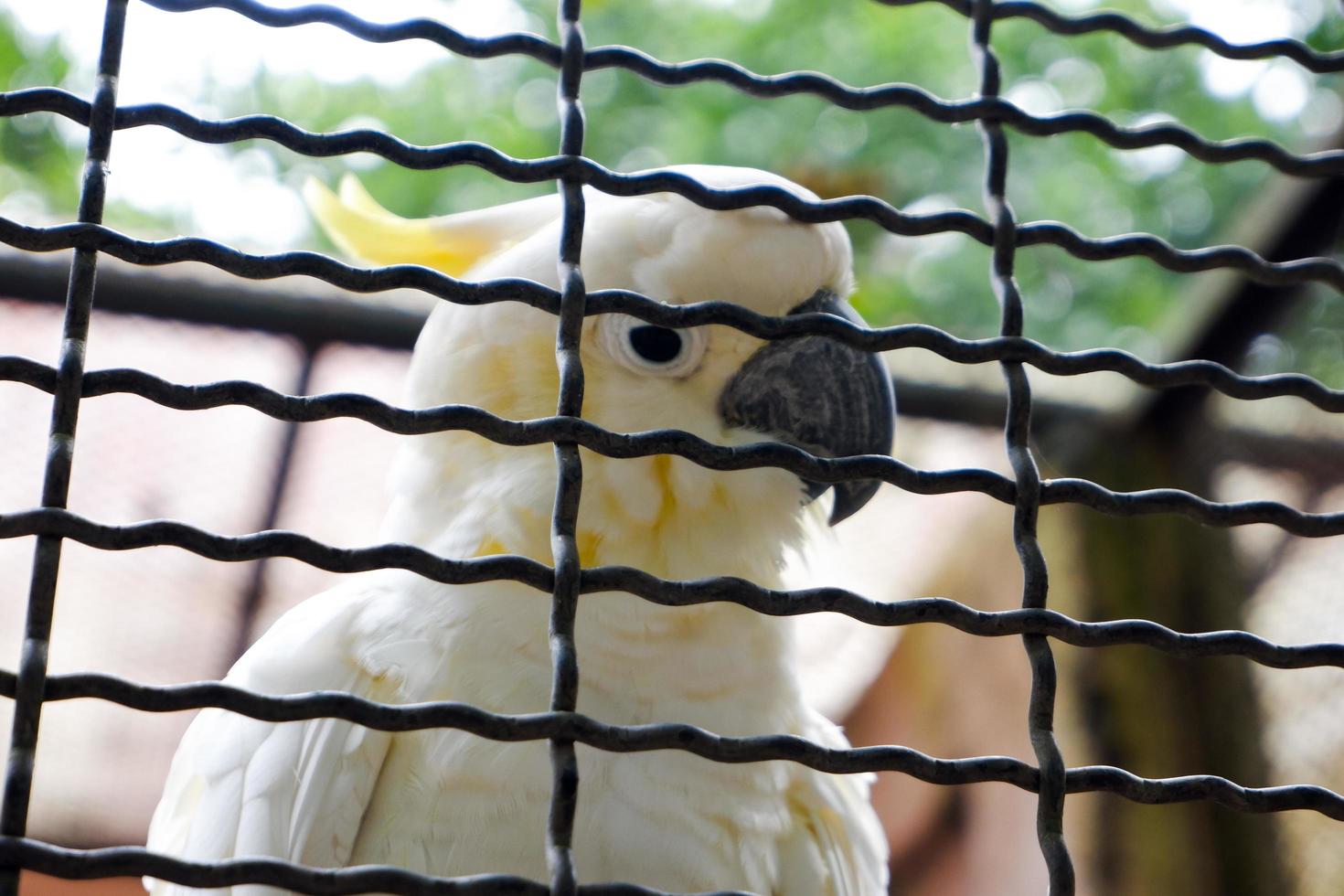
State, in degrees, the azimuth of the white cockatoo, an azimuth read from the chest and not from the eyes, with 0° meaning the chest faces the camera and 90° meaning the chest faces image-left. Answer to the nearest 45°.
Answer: approximately 315°
